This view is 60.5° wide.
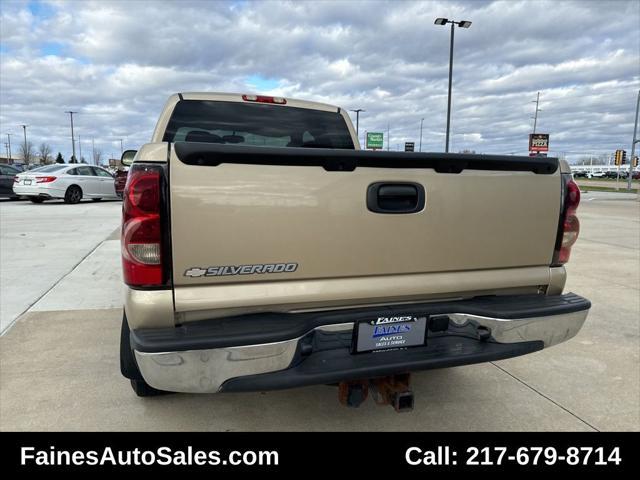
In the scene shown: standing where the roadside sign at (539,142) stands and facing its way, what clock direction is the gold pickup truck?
The gold pickup truck is roughly at 12 o'clock from the roadside sign.

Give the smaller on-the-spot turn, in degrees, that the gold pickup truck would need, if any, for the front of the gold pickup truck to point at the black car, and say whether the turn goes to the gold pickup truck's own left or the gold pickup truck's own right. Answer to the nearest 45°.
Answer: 0° — it already faces it

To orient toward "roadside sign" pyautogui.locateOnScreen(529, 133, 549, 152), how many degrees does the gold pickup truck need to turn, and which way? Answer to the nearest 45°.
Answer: approximately 45° to its right

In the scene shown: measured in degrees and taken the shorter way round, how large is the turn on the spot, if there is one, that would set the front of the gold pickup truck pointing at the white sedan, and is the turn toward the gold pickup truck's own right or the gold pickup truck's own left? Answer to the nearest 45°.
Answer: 0° — it already faces it

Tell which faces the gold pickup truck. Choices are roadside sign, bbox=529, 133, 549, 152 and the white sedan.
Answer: the roadside sign

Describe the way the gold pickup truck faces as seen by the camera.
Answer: facing away from the viewer and to the left of the viewer

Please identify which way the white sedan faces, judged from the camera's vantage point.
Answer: facing away from the viewer and to the right of the viewer

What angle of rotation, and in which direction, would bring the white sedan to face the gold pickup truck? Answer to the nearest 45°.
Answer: approximately 135° to its right

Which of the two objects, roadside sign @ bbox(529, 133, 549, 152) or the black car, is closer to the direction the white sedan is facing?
the roadside sign

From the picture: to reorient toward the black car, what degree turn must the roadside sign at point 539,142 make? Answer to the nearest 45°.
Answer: approximately 45° to its right
